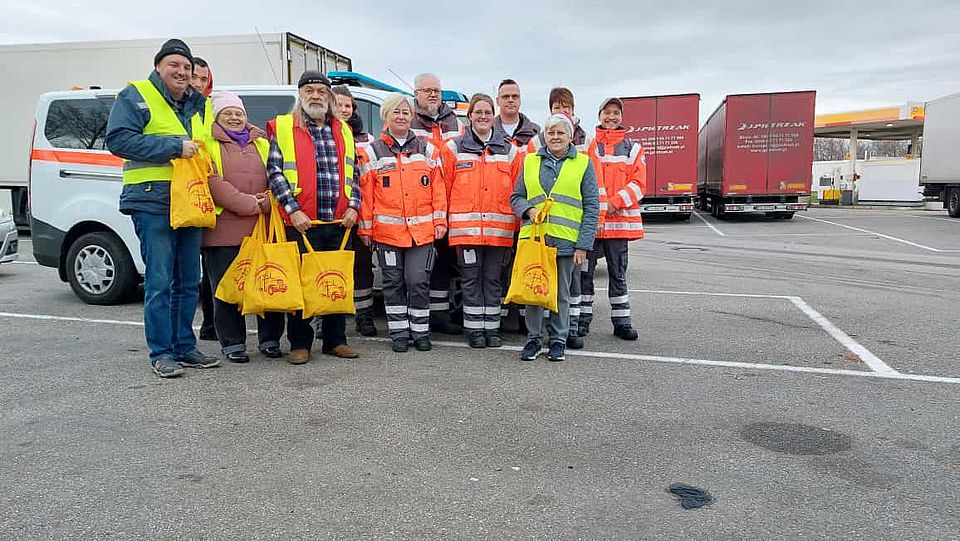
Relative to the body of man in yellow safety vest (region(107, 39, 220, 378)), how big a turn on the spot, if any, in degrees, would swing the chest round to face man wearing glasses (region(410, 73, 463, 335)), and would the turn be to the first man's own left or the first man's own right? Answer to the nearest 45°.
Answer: approximately 45° to the first man's own left

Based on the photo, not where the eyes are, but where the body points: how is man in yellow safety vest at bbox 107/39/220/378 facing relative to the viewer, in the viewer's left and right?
facing the viewer and to the right of the viewer

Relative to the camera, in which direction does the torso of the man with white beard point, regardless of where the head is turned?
toward the camera

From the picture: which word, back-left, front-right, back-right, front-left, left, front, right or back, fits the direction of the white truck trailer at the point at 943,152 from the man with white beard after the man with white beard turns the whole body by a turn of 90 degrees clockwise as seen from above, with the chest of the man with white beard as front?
back-right

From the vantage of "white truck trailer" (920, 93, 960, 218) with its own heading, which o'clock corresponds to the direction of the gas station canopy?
The gas station canopy is roughly at 7 o'clock from the white truck trailer.

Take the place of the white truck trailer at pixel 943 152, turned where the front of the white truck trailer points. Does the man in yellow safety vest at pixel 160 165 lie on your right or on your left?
on your right

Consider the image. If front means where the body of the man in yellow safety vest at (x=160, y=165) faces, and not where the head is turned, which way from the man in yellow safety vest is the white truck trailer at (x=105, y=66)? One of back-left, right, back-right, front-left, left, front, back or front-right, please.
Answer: back-left

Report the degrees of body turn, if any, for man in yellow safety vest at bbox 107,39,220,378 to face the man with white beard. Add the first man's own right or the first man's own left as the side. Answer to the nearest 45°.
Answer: approximately 45° to the first man's own left
